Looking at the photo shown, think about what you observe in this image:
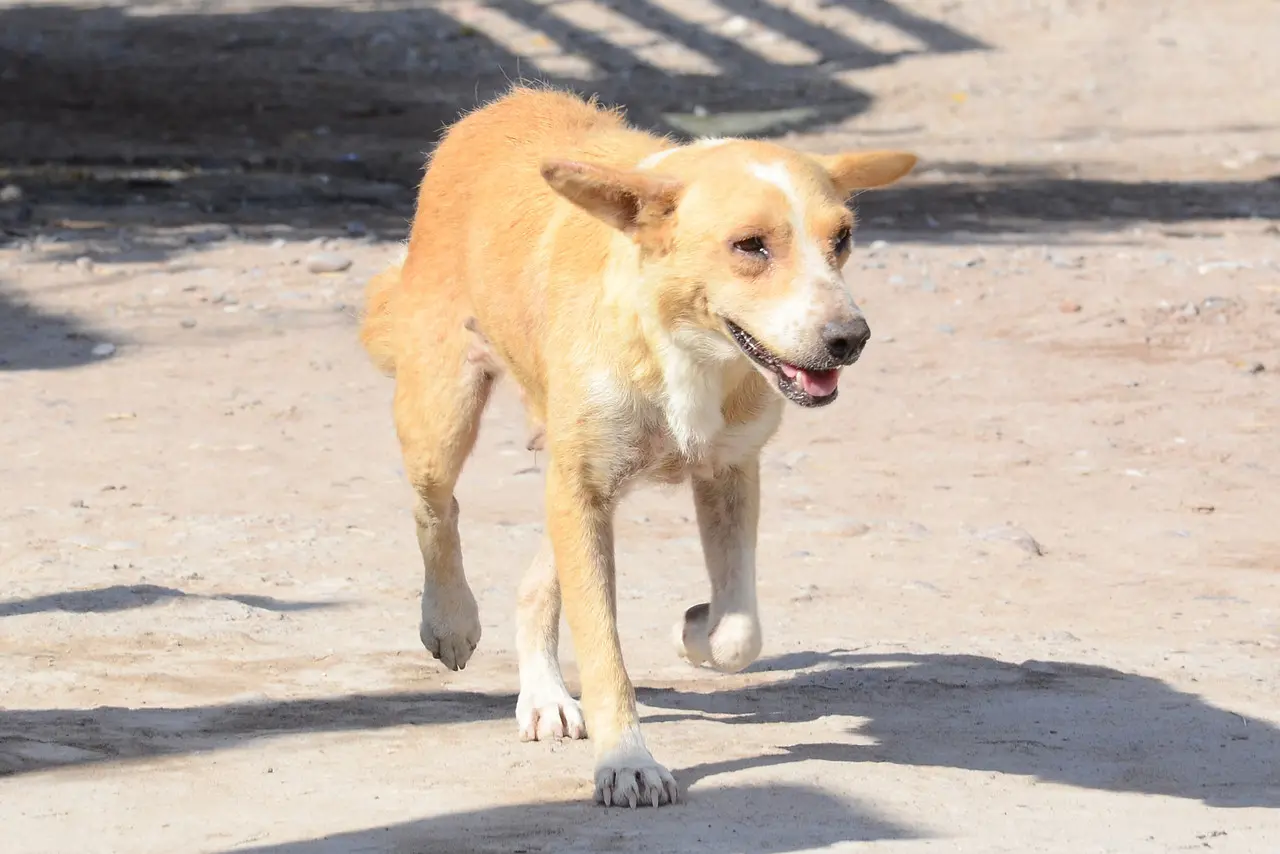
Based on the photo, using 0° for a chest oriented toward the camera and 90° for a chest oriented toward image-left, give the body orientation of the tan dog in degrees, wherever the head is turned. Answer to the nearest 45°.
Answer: approximately 315°

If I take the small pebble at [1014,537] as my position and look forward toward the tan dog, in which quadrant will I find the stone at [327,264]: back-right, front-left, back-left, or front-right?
back-right

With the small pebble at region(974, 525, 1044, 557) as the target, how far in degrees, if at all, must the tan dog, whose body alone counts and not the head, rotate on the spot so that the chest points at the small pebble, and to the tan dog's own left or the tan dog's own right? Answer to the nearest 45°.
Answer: approximately 90° to the tan dog's own left

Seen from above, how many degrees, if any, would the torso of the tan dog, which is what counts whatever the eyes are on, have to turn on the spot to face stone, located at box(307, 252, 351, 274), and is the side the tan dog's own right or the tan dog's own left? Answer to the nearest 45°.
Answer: approximately 135° to the tan dog's own left
